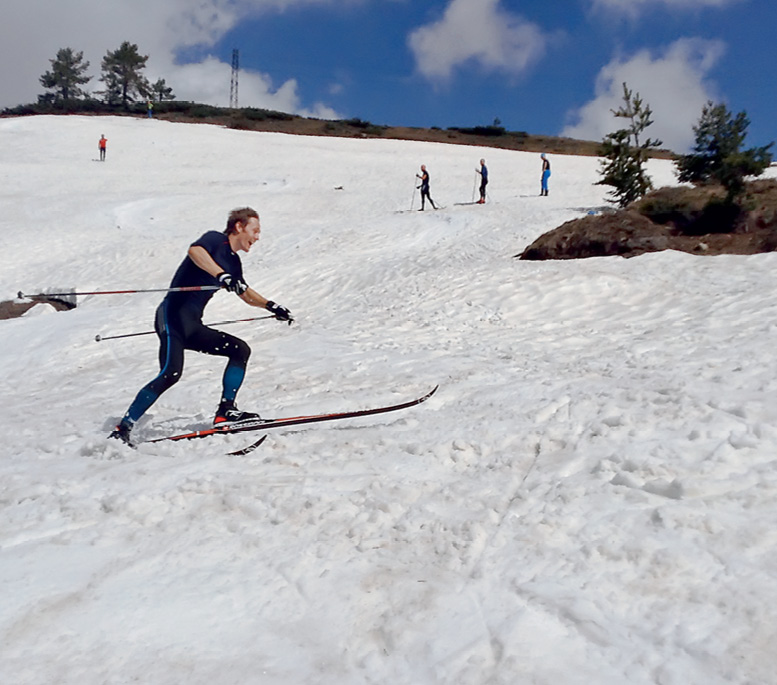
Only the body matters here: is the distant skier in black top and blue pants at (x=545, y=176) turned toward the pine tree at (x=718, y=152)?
no
